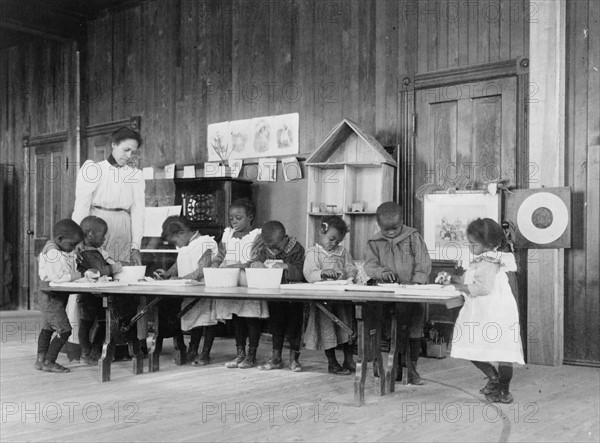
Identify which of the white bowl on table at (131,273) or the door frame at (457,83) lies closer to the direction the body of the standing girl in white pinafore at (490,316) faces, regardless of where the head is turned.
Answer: the white bowl on table

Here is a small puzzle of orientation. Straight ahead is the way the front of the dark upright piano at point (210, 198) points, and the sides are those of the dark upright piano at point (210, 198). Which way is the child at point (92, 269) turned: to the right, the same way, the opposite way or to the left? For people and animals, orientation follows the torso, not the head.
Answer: to the left

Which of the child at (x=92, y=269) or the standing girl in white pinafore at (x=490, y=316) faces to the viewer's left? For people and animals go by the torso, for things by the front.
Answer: the standing girl in white pinafore

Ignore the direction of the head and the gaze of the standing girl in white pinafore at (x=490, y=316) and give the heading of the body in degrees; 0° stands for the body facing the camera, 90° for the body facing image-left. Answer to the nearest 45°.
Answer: approximately 90°

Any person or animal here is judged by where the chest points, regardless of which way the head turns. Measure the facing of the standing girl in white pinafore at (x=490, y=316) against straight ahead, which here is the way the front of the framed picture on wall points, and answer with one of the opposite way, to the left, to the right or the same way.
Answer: to the right

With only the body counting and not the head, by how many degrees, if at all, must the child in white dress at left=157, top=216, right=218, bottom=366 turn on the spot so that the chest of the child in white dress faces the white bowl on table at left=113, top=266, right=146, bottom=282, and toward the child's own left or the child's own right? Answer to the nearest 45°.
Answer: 0° — they already face it

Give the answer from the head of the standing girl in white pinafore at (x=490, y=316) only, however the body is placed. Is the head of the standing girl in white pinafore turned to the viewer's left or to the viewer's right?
to the viewer's left
